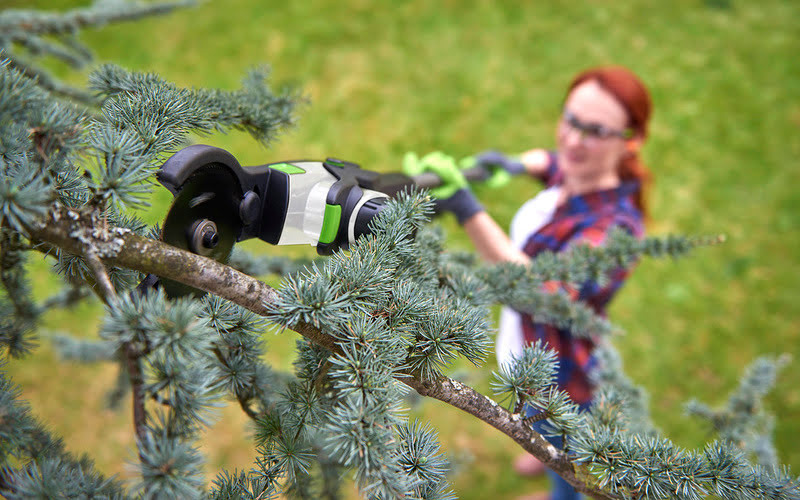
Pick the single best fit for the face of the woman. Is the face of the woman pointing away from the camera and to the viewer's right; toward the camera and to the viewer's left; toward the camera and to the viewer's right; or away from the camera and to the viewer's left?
toward the camera and to the viewer's left

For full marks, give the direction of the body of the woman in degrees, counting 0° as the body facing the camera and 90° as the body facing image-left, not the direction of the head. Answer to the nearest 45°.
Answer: approximately 45°

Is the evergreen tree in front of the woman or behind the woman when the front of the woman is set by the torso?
in front
